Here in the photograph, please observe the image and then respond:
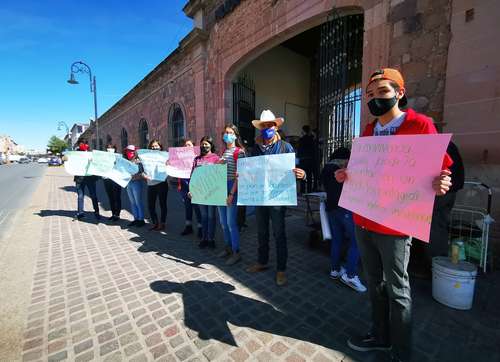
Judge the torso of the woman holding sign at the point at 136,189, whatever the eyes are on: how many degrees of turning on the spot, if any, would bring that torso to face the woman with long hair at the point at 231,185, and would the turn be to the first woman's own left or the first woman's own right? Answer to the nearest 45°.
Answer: approximately 90° to the first woman's own left

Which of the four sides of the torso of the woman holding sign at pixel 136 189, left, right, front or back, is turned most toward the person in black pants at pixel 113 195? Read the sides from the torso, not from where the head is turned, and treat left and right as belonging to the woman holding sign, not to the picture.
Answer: right

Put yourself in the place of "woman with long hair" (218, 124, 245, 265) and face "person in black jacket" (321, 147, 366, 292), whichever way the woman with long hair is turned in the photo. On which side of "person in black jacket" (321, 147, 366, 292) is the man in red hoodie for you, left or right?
right

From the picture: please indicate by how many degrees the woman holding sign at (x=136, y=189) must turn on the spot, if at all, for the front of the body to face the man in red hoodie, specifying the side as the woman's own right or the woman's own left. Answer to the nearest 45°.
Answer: approximately 45° to the woman's own left

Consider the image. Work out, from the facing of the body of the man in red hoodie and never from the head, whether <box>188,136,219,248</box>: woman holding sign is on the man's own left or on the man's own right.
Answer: on the man's own right

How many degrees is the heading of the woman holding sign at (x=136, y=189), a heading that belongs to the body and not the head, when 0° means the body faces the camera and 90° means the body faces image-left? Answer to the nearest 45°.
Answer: approximately 45°

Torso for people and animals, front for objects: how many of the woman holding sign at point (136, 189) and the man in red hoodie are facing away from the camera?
0

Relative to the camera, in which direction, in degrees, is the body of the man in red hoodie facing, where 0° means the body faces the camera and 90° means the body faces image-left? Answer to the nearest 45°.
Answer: approximately 45°

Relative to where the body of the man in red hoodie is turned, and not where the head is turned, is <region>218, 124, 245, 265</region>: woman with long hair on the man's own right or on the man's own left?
on the man's own right
